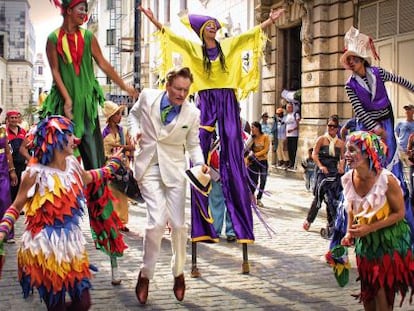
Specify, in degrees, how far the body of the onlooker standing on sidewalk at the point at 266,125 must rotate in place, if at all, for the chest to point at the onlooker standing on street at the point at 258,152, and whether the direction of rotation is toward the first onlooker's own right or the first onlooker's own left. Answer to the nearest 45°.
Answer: approximately 45° to the first onlooker's own left

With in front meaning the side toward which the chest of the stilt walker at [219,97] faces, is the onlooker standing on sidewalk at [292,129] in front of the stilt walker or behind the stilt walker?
behind

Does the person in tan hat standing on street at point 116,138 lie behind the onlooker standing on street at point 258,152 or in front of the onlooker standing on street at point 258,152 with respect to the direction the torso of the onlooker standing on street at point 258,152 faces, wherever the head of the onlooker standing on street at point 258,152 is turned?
in front

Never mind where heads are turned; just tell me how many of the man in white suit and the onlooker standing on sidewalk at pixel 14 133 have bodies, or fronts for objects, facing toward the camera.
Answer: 2

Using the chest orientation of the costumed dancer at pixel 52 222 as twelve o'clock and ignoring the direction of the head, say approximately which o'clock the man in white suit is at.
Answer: The man in white suit is roughly at 9 o'clock from the costumed dancer.

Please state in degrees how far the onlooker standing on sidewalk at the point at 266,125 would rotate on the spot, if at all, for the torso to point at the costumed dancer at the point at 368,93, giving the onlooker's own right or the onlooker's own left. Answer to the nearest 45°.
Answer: approximately 45° to the onlooker's own left

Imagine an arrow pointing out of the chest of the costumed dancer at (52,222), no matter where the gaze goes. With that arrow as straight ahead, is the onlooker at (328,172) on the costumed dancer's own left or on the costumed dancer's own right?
on the costumed dancer's own left

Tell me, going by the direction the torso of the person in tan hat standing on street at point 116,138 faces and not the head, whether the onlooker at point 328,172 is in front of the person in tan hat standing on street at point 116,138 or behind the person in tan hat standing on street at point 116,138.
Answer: in front

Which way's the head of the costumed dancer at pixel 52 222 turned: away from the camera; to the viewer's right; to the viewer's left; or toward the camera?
to the viewer's right

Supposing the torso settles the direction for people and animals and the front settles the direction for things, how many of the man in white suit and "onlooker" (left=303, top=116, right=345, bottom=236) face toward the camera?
2
